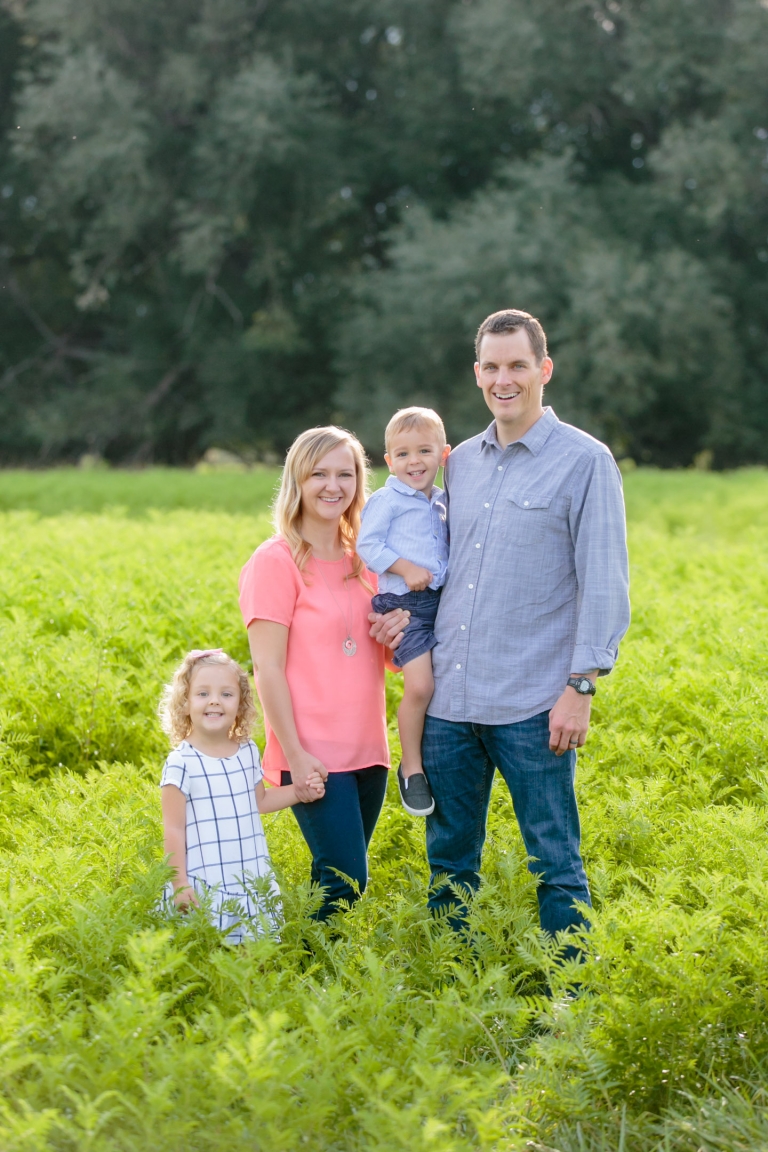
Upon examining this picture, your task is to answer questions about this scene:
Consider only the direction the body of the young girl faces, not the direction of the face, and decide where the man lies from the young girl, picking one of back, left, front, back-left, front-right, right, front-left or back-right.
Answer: left

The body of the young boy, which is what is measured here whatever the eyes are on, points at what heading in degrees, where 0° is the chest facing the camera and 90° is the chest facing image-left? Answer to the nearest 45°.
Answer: approximately 315°

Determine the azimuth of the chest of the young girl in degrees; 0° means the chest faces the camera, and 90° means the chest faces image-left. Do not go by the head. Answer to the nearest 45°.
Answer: approximately 0°
